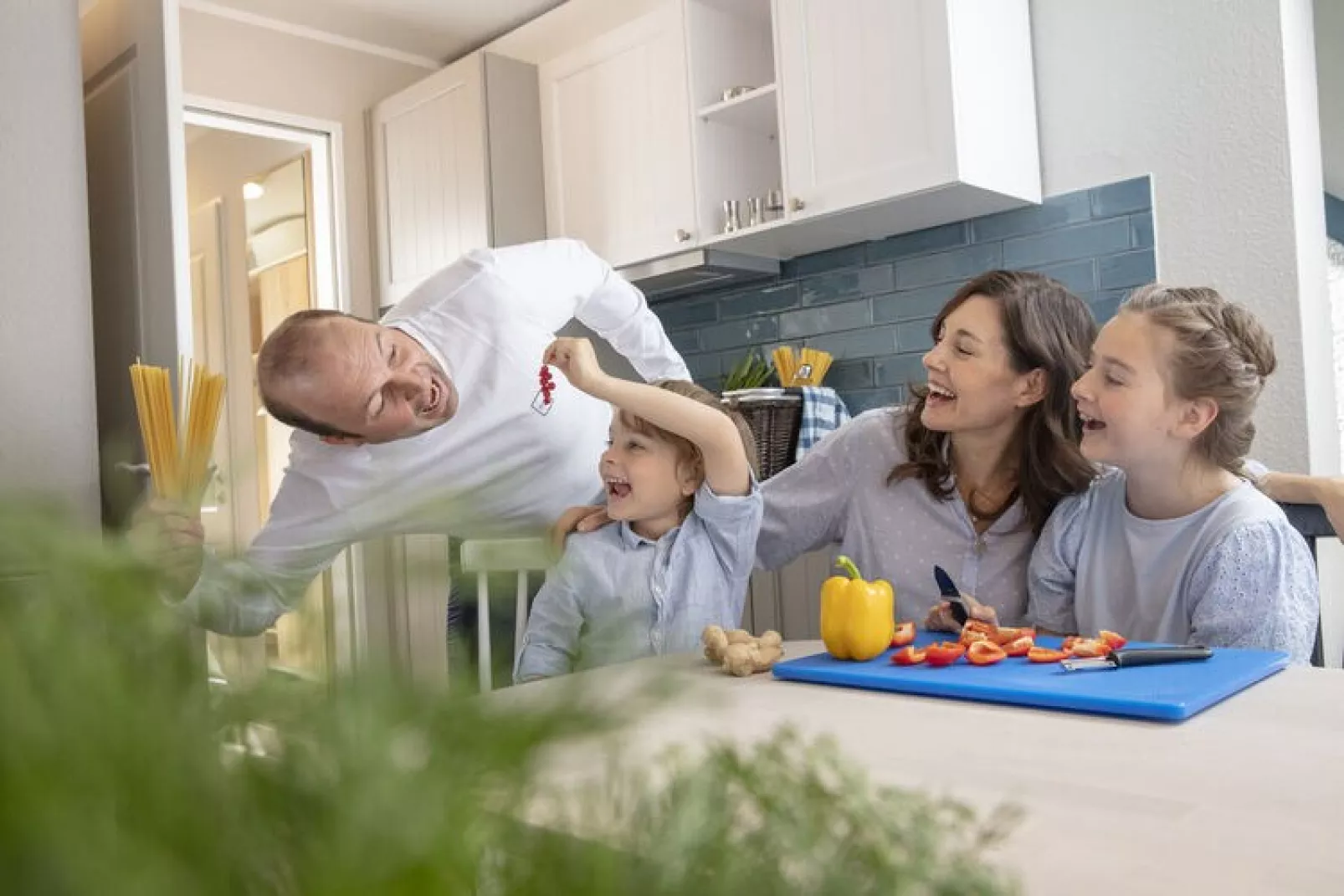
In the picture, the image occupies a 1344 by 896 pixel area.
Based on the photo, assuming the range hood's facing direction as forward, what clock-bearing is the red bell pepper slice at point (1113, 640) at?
The red bell pepper slice is roughly at 10 o'clock from the range hood.

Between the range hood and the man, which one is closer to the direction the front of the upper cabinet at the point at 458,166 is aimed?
the man

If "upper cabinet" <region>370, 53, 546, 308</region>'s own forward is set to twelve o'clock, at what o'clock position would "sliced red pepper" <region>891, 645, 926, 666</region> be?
The sliced red pepper is roughly at 10 o'clock from the upper cabinet.

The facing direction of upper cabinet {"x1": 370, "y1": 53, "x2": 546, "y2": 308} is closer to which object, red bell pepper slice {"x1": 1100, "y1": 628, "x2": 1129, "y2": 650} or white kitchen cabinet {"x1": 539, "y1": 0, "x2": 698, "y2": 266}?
the red bell pepper slice

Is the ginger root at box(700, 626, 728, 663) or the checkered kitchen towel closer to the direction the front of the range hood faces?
the ginger root

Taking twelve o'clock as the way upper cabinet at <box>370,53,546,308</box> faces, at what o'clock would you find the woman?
The woman is roughly at 10 o'clock from the upper cabinet.

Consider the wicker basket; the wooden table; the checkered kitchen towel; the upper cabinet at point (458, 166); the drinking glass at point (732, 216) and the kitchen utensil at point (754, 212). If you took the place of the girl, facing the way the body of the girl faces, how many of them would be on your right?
5

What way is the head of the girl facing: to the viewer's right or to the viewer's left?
to the viewer's left

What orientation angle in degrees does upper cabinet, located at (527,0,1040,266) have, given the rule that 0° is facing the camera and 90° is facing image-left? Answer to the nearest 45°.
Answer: approximately 45°
